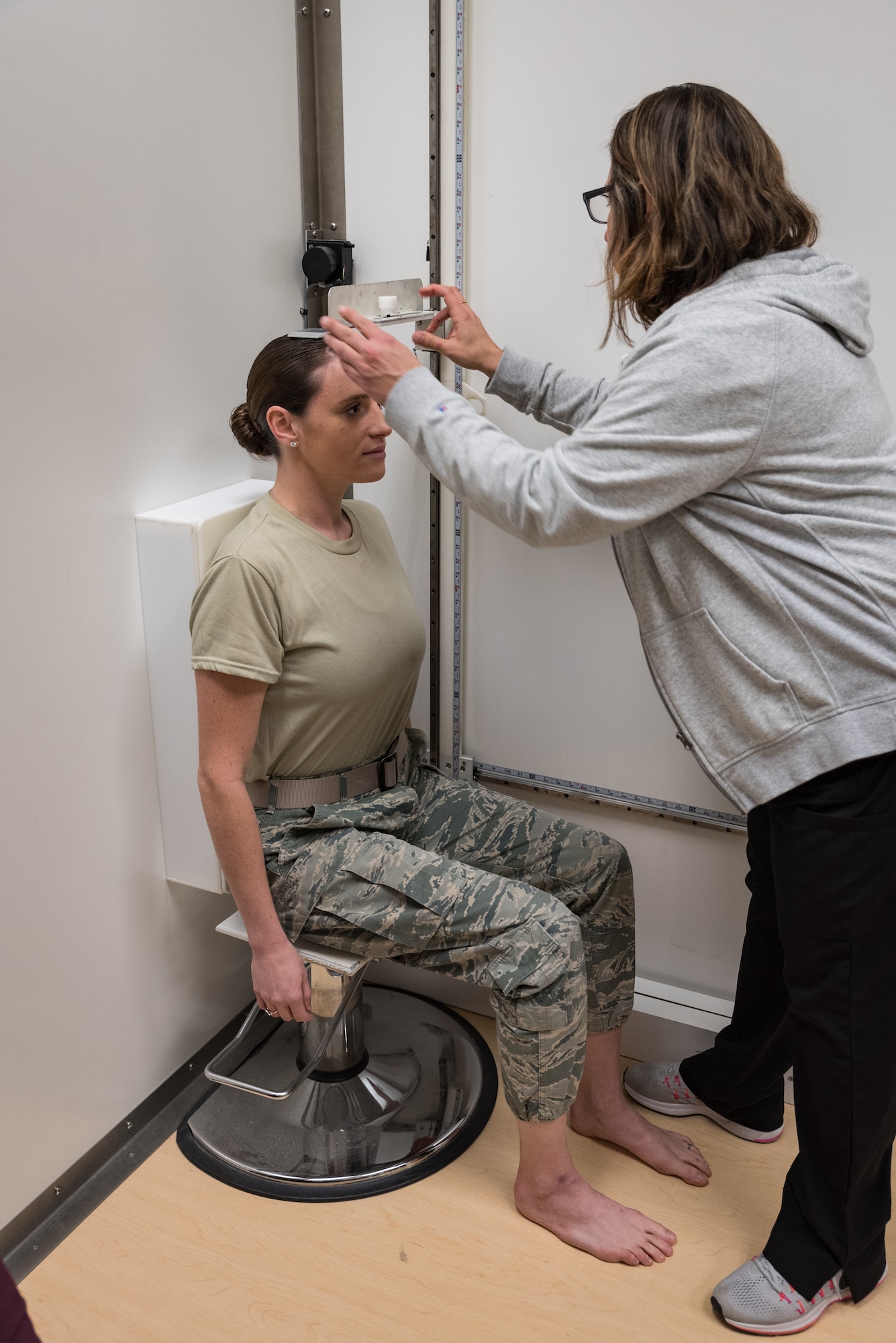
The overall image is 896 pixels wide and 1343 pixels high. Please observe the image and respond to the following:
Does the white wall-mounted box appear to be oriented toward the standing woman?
yes

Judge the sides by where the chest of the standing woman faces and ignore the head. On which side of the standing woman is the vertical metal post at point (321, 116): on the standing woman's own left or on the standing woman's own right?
on the standing woman's own right

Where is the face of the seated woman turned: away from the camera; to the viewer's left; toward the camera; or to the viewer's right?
to the viewer's right

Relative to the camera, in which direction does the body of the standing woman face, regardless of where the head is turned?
to the viewer's left

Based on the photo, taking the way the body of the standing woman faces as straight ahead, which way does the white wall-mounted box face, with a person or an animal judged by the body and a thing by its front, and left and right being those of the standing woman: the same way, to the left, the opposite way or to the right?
the opposite way

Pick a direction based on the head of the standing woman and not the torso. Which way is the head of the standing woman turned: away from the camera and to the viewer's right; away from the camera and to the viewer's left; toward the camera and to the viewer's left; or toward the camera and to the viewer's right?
away from the camera and to the viewer's left

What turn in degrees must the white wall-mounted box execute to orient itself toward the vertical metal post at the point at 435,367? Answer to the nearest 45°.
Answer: approximately 90° to its left

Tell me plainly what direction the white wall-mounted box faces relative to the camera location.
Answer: facing the viewer and to the right of the viewer

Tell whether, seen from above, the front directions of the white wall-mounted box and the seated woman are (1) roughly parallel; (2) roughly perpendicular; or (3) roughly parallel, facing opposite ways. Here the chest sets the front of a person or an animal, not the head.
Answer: roughly parallel

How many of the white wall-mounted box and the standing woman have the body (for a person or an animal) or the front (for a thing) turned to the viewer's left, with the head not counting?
1

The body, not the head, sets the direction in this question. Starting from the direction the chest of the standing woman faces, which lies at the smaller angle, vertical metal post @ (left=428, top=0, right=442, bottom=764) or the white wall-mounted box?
the white wall-mounted box

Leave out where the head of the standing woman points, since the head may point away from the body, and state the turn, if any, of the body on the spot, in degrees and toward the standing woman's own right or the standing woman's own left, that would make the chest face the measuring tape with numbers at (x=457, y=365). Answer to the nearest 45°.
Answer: approximately 45° to the standing woman's own right
